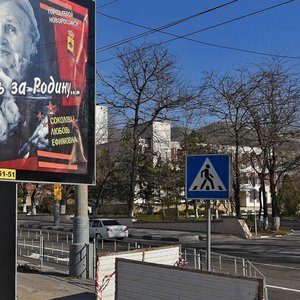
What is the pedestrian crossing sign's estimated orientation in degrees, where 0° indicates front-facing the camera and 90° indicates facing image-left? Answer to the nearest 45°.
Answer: approximately 0°

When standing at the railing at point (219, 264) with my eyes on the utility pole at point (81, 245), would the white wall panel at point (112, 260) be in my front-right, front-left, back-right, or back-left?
front-left

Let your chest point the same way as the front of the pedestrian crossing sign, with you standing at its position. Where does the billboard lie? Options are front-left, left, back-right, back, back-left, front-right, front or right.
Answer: right
